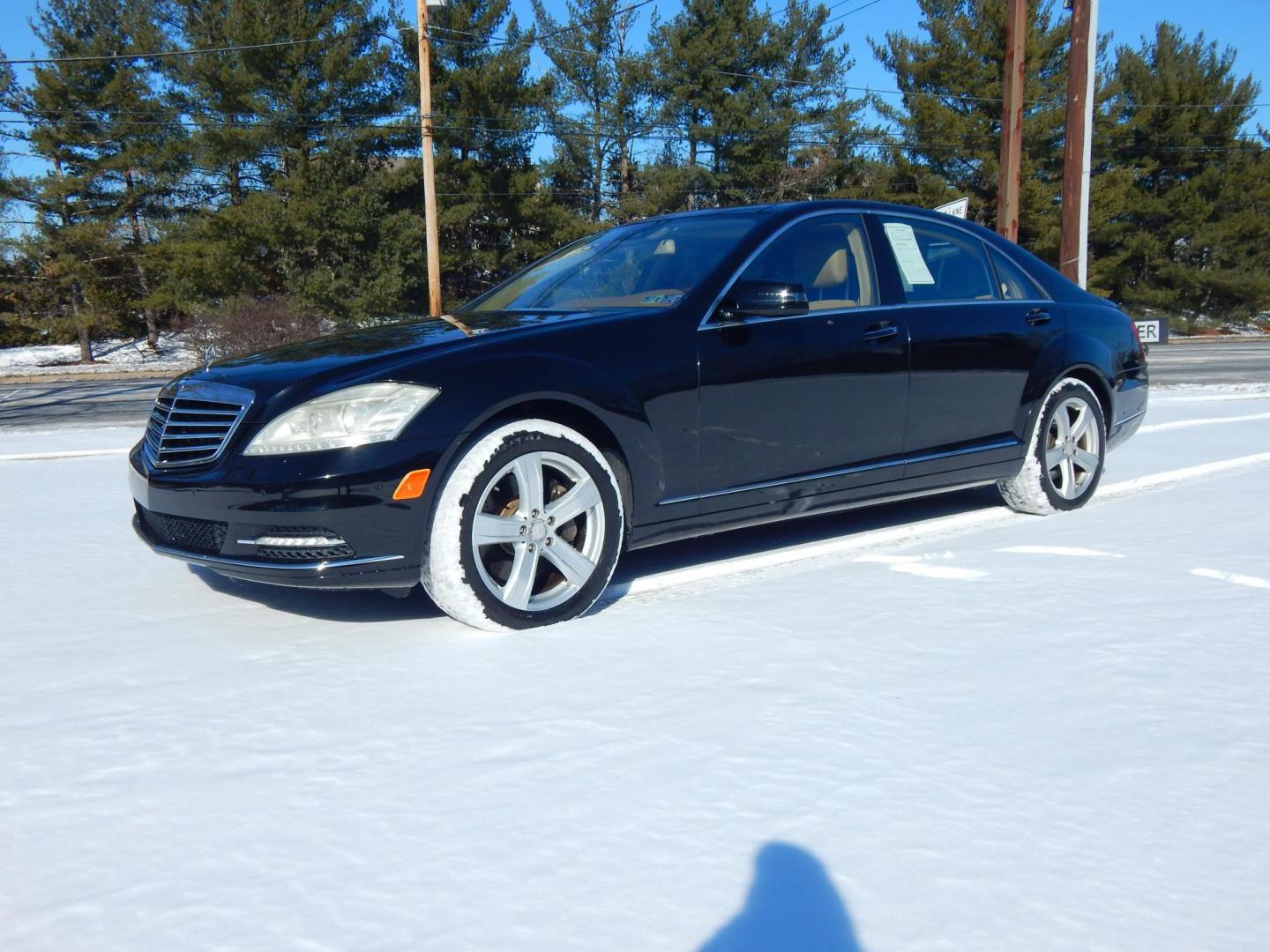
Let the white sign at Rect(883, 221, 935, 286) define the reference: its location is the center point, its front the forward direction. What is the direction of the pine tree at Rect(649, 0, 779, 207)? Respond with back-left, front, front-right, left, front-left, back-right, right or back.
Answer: back

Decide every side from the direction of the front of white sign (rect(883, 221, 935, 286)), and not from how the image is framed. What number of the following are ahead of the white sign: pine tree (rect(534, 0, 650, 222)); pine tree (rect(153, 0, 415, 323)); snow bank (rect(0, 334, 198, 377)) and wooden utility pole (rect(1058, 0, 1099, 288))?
0

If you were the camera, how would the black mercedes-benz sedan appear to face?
facing the viewer and to the left of the viewer

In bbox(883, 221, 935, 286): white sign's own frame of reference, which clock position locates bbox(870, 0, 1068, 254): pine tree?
The pine tree is roughly at 6 o'clock from the white sign.

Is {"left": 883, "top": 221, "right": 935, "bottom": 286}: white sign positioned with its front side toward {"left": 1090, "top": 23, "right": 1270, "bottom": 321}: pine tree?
no

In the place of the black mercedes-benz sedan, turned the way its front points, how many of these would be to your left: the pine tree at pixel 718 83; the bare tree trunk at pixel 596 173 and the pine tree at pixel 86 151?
0

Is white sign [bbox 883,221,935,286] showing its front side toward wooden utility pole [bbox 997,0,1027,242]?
no

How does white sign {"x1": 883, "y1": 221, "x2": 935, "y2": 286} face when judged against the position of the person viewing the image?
facing the viewer

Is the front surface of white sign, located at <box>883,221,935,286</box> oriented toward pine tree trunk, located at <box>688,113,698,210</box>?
no

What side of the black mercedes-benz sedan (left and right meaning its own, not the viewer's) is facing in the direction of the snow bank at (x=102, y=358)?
right

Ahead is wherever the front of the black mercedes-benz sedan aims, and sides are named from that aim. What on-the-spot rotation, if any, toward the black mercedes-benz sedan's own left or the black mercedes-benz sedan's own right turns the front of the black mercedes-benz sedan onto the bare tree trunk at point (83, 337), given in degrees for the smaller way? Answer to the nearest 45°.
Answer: approximately 90° to the black mercedes-benz sedan's own right

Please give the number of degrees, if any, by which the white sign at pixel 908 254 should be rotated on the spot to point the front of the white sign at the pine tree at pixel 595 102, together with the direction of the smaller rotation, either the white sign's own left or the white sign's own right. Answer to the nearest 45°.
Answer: approximately 180°

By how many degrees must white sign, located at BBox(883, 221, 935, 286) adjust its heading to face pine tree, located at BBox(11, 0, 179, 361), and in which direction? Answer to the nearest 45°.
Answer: approximately 135° to its right

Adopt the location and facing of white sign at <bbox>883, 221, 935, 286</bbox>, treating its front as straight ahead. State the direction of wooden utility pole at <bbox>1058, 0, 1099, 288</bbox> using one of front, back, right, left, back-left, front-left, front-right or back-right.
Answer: back
